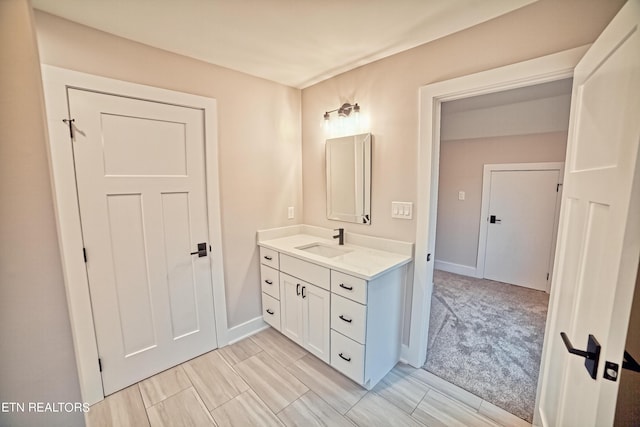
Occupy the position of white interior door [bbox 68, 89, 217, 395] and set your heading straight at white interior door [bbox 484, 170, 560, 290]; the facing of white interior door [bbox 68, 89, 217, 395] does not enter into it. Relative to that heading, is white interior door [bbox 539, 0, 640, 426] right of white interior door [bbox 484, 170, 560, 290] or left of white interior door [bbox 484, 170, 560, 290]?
right

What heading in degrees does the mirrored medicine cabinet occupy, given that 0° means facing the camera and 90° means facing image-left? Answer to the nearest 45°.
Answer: approximately 45°

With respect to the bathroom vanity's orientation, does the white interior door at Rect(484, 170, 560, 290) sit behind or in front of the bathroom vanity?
behind

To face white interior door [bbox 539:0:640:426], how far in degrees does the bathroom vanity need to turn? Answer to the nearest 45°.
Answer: approximately 90° to its left

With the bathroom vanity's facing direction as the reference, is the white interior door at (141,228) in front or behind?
in front

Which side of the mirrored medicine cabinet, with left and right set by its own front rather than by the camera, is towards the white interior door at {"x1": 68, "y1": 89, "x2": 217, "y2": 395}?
front

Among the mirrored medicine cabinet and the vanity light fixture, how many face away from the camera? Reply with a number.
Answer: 0

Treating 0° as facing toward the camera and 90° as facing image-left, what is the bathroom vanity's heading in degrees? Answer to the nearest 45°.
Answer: approximately 45°

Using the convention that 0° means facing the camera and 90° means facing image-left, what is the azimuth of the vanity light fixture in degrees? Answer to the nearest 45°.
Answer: approximately 45°
